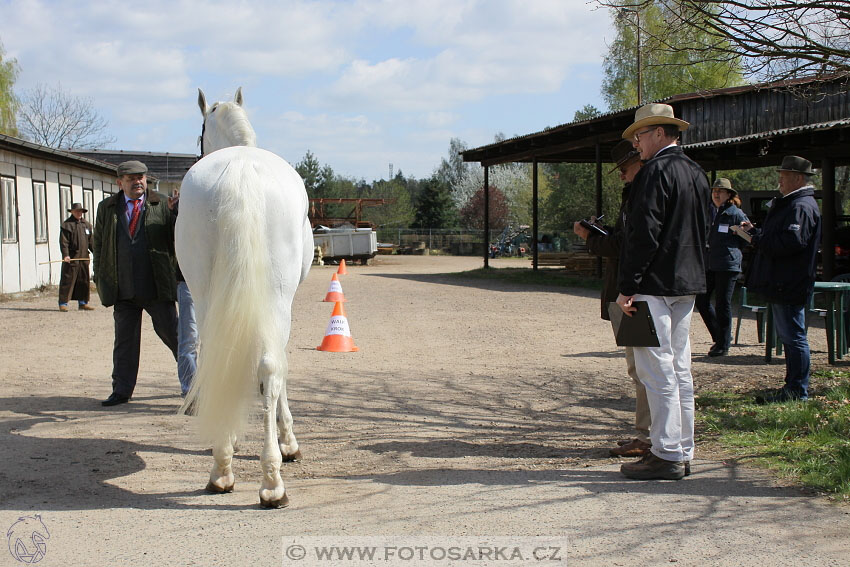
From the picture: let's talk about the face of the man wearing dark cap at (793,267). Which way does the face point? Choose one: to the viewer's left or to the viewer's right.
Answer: to the viewer's left

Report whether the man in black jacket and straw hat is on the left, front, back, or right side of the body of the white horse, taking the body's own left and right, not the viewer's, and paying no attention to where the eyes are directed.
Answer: right

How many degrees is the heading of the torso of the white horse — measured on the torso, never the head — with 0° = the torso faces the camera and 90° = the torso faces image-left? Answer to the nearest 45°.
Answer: approximately 180°

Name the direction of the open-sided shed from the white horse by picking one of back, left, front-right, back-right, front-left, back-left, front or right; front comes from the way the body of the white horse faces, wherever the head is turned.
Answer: front-right

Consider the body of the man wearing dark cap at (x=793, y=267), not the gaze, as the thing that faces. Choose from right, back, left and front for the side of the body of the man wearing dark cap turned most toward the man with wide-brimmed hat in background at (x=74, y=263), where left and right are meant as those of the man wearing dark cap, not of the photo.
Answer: front

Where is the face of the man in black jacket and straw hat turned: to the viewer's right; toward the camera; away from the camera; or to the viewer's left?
to the viewer's left

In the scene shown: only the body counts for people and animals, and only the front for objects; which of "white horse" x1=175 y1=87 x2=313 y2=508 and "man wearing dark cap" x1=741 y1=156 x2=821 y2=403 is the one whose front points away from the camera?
the white horse

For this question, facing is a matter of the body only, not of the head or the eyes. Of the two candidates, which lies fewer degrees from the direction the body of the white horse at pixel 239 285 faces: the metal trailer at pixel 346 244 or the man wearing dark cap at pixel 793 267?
the metal trailer

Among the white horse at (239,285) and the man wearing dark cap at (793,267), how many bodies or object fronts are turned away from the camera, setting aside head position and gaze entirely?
1

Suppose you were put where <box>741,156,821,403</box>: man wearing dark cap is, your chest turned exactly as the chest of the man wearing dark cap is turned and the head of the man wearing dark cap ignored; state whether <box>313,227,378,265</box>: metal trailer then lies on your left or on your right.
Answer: on your right
